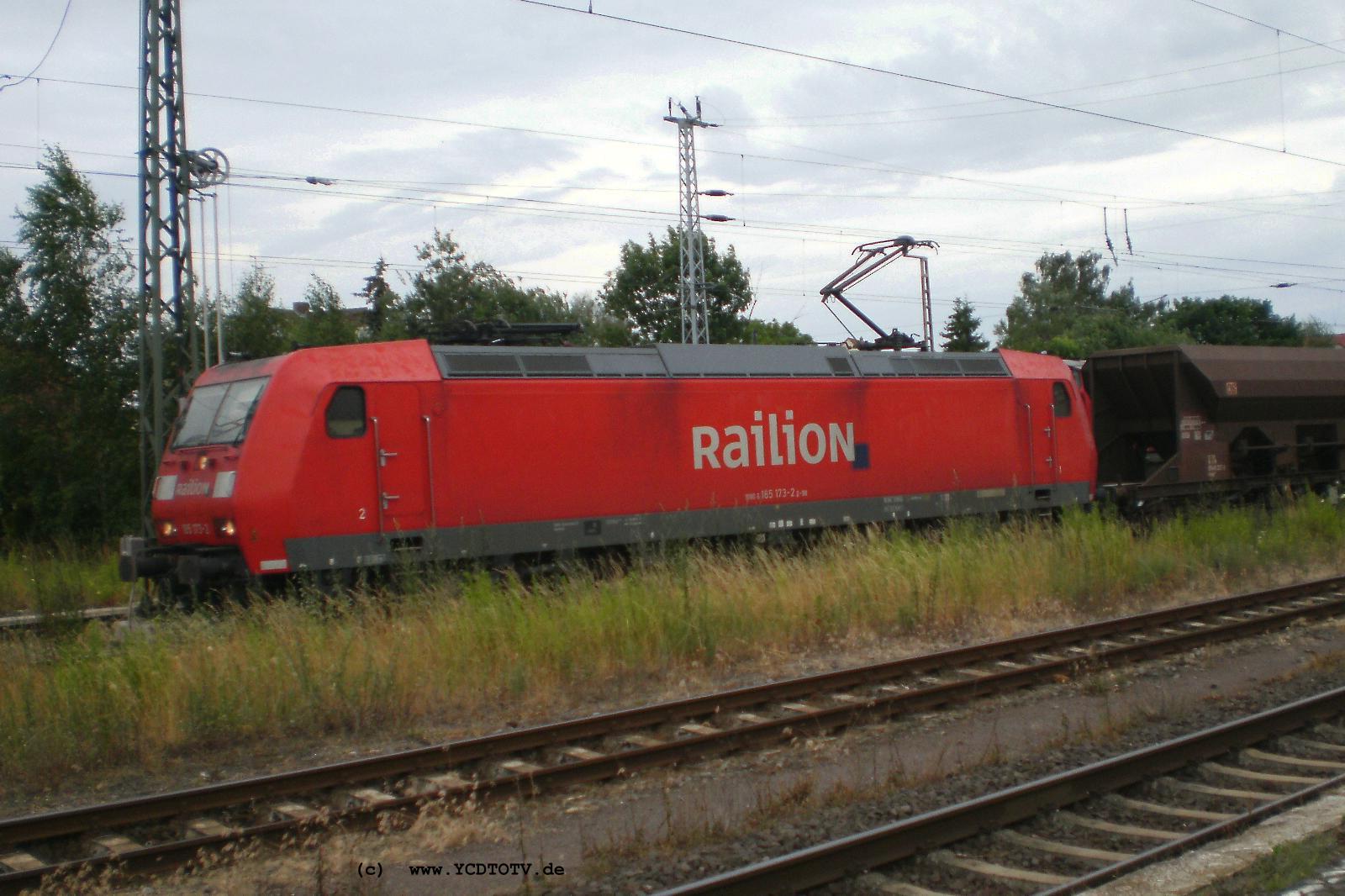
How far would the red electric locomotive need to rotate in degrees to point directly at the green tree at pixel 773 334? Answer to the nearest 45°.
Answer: approximately 135° to its right

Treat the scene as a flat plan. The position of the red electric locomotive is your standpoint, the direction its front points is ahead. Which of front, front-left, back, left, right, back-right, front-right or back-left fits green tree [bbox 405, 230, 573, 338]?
back-right

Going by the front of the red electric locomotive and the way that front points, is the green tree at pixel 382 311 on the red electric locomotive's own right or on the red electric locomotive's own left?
on the red electric locomotive's own right

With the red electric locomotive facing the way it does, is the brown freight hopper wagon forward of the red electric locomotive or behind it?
behind

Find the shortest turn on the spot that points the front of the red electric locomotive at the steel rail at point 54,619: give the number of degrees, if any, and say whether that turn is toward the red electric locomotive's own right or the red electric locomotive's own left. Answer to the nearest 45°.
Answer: approximately 45° to the red electric locomotive's own right

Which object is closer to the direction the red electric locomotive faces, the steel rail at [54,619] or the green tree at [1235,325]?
the steel rail

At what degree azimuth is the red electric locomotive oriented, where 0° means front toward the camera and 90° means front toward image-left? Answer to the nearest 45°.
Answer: approximately 45°

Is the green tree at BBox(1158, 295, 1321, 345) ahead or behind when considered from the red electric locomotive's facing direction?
behind

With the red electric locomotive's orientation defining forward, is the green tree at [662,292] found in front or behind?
behind

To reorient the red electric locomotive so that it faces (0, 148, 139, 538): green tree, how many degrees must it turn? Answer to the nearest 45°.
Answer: approximately 90° to its right

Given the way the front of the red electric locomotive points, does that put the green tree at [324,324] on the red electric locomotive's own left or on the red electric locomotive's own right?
on the red electric locomotive's own right

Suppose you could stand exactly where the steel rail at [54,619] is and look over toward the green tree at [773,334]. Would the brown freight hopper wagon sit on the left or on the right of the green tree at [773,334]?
right
